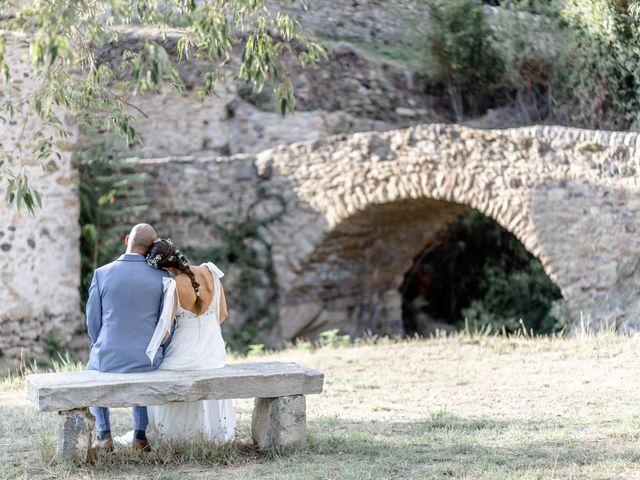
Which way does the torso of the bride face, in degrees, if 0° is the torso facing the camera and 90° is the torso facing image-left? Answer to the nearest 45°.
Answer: approximately 180°

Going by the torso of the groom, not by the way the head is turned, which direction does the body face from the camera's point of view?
away from the camera

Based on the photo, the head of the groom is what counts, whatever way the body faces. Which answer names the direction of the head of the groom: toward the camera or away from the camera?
away from the camera

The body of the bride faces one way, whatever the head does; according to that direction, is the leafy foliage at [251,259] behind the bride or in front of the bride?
in front

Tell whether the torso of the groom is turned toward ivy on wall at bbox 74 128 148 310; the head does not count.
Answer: yes

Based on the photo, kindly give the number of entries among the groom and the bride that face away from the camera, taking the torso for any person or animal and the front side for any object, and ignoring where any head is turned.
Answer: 2

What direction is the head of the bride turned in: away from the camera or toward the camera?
away from the camera
